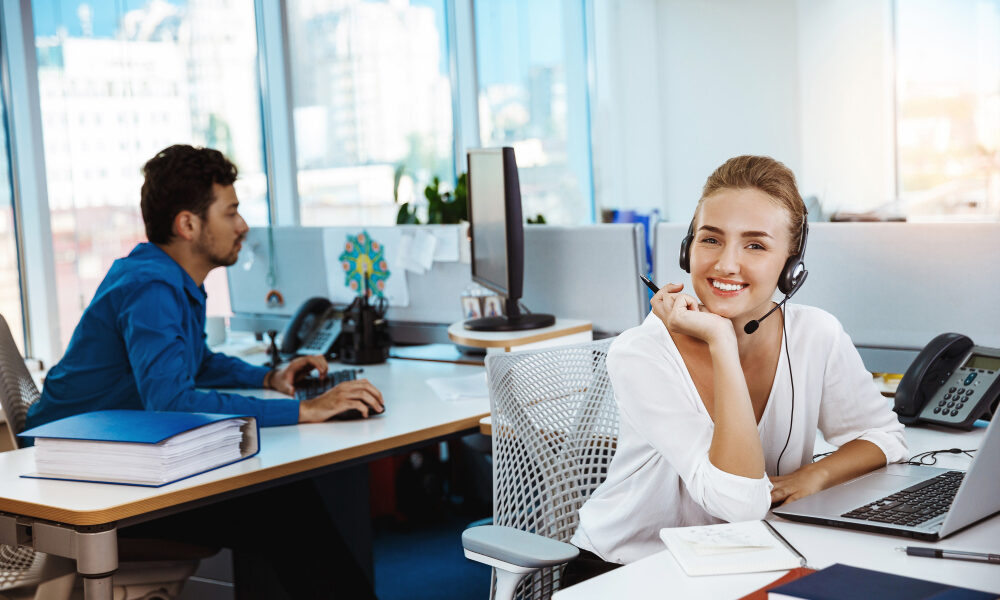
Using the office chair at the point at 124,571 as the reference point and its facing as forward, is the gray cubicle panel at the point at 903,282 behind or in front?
in front

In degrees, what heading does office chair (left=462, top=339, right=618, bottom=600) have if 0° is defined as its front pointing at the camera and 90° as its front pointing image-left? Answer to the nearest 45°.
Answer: approximately 315°

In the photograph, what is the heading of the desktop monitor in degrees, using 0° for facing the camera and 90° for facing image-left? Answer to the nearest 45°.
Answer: approximately 90°

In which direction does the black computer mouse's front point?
to the viewer's right

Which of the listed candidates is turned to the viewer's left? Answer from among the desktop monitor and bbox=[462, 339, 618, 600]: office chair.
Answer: the desktop monitor

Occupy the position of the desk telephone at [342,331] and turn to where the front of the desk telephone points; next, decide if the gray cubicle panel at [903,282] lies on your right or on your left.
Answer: on your left

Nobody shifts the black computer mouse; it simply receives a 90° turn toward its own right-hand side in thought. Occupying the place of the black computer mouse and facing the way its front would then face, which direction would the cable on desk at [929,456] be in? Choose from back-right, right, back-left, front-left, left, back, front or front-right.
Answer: front-left

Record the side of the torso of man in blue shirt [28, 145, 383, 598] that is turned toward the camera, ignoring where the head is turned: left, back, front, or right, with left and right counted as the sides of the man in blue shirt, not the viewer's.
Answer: right

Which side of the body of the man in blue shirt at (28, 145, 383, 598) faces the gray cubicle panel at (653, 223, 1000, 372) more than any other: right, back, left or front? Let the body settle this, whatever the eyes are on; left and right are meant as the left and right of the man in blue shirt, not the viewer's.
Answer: front

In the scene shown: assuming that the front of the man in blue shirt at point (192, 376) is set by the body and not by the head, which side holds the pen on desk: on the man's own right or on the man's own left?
on the man's own right

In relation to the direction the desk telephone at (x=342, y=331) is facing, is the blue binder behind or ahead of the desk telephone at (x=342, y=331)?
ahead

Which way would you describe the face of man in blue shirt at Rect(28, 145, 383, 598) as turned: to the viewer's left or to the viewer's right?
to the viewer's right

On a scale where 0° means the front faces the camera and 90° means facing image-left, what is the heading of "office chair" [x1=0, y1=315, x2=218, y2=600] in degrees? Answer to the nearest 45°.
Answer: approximately 270°
